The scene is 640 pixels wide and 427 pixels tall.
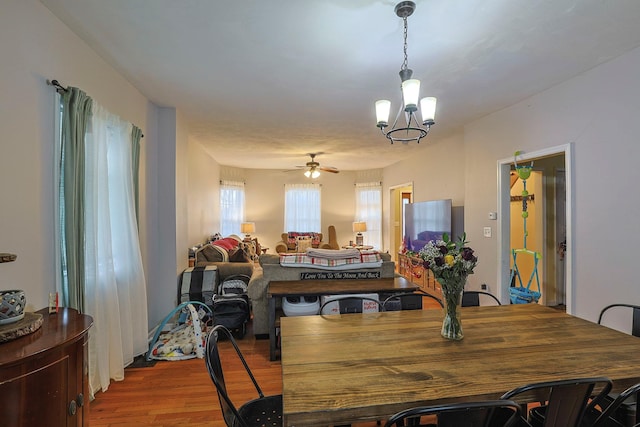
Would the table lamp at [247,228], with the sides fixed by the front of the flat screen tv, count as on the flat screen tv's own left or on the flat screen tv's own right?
on the flat screen tv's own right

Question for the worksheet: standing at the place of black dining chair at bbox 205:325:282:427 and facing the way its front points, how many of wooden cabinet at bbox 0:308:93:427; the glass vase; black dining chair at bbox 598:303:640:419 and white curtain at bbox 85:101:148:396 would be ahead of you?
2

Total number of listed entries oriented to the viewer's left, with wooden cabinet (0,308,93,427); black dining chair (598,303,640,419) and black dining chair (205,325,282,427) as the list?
1

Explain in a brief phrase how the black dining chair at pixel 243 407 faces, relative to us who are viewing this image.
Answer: facing to the right of the viewer

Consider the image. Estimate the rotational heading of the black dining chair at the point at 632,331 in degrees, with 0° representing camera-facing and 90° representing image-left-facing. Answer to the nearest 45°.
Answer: approximately 90°

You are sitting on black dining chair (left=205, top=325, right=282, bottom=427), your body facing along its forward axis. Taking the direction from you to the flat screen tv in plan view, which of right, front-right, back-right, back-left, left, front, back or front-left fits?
front-left

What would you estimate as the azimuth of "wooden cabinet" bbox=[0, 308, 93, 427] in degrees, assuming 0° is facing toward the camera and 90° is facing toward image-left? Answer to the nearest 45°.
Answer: approximately 315°

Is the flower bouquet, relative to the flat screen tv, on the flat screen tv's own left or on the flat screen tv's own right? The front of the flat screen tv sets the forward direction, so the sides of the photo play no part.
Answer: on the flat screen tv's own left

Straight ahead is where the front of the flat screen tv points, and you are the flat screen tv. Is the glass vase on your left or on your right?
on your left

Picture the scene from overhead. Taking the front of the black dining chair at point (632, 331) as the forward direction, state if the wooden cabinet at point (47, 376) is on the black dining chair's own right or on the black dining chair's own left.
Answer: on the black dining chair's own left

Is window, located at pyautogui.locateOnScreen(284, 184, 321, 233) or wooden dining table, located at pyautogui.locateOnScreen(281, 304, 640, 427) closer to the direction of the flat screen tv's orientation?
the wooden dining table

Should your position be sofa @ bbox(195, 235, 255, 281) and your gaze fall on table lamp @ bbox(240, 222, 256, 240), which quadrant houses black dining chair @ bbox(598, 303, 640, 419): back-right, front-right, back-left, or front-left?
back-right

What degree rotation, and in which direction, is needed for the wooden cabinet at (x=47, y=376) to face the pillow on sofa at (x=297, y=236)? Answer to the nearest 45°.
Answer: approximately 90° to its left

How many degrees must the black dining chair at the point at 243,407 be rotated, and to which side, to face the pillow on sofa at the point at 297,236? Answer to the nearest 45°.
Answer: approximately 90° to its left

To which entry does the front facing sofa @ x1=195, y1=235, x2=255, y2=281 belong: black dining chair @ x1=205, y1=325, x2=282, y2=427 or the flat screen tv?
the flat screen tv
